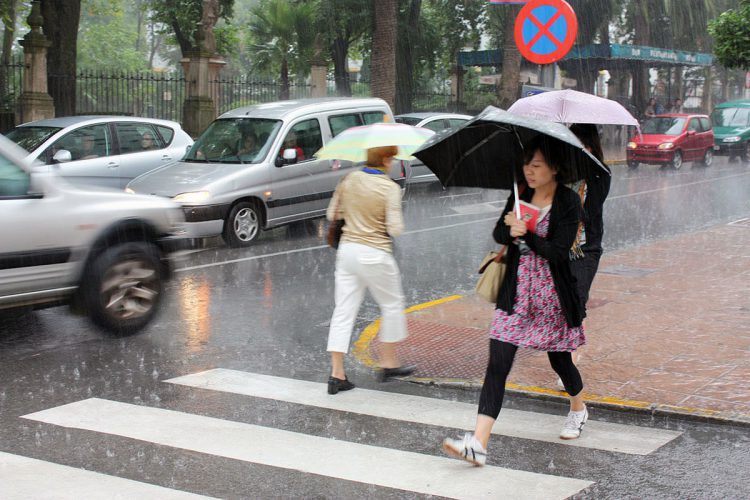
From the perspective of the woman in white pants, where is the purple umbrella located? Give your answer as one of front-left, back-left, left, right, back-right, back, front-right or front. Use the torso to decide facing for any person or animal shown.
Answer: front-right

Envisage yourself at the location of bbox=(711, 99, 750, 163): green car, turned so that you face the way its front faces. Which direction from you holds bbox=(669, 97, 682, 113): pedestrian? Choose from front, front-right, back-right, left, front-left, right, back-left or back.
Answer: back-right

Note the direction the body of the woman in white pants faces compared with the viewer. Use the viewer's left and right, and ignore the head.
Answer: facing away from the viewer and to the right of the viewer

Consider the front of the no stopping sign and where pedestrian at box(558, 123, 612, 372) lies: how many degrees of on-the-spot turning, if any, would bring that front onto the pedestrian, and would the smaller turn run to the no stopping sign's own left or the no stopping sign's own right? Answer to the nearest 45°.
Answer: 0° — it already faces them

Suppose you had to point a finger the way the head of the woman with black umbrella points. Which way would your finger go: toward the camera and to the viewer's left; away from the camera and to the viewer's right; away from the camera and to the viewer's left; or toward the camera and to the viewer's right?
toward the camera and to the viewer's left

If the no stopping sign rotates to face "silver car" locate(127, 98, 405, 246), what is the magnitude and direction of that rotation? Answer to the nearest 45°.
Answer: approximately 90° to its right

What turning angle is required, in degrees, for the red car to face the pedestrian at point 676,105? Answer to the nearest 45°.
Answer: approximately 135° to its right

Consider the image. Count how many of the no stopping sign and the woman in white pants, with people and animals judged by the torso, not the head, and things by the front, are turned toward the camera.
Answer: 1
